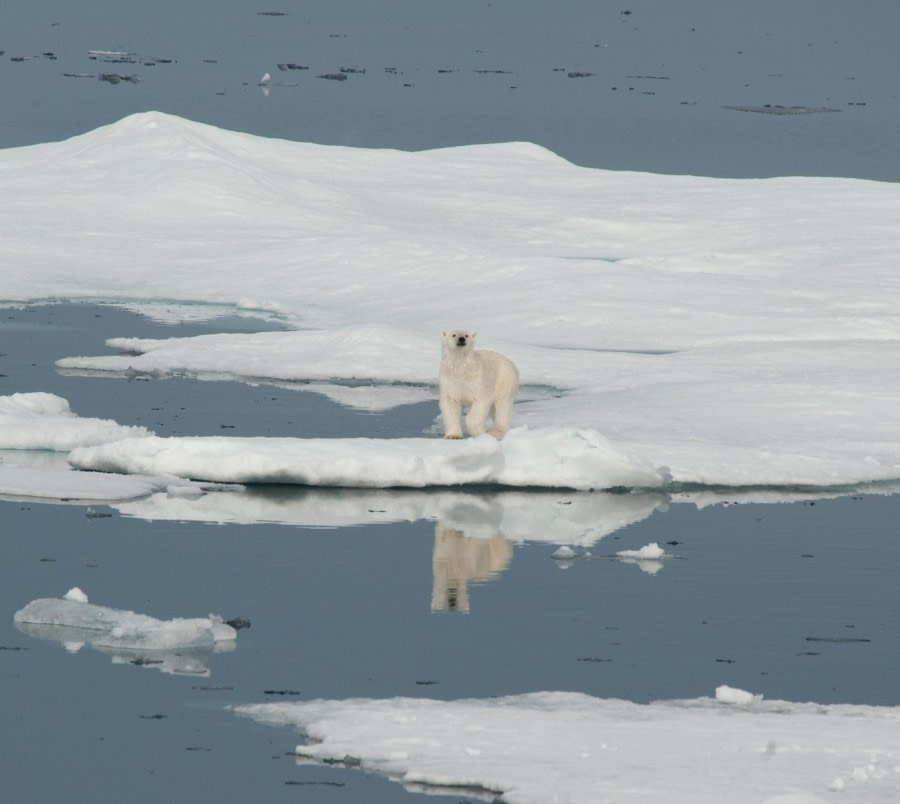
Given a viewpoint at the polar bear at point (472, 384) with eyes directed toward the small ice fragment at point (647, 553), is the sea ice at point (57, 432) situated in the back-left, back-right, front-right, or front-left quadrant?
back-right

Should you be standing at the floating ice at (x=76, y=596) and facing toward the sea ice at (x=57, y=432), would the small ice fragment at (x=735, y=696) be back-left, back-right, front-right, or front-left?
back-right

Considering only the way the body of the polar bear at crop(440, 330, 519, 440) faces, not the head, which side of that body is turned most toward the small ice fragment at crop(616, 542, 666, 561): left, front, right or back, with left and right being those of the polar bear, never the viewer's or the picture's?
left

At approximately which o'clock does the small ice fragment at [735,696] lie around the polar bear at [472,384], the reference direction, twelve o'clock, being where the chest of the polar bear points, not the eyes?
The small ice fragment is roughly at 10 o'clock from the polar bear.

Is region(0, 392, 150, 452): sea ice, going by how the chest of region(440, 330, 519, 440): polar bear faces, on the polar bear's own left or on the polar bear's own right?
on the polar bear's own right

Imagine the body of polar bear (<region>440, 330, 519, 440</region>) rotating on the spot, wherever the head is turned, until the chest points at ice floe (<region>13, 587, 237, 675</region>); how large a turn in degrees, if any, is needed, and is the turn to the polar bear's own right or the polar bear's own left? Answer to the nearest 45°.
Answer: approximately 45° to the polar bear's own left

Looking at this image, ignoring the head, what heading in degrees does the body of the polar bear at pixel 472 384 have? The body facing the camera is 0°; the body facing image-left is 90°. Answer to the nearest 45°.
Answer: approximately 45°

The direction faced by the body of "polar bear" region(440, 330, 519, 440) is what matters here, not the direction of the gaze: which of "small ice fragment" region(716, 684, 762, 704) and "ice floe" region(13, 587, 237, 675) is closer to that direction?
the ice floe
